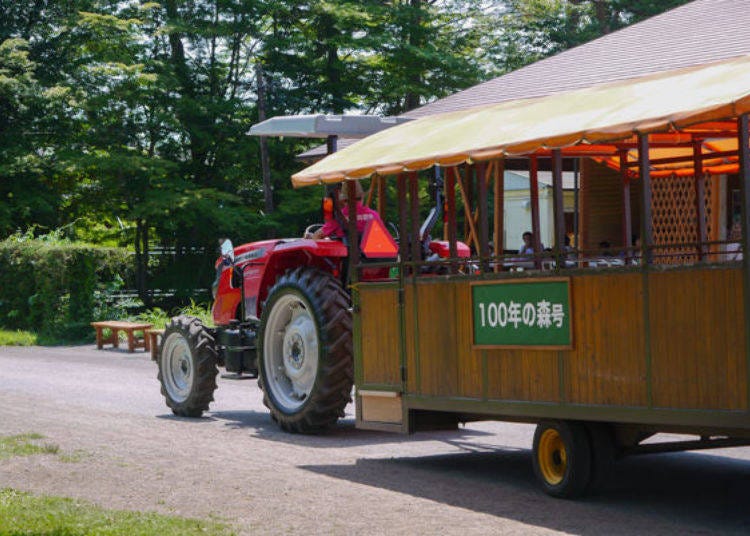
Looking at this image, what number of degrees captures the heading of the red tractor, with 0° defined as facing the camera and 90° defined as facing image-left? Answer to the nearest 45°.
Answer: approximately 135°

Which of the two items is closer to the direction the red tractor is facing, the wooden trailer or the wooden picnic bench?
the wooden picnic bench

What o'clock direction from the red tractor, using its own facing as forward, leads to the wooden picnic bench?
The wooden picnic bench is roughly at 1 o'clock from the red tractor.

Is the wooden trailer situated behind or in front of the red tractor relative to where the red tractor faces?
behind

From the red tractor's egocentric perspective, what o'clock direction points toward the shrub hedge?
The shrub hedge is roughly at 1 o'clock from the red tractor.

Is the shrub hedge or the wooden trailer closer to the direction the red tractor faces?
the shrub hedge
